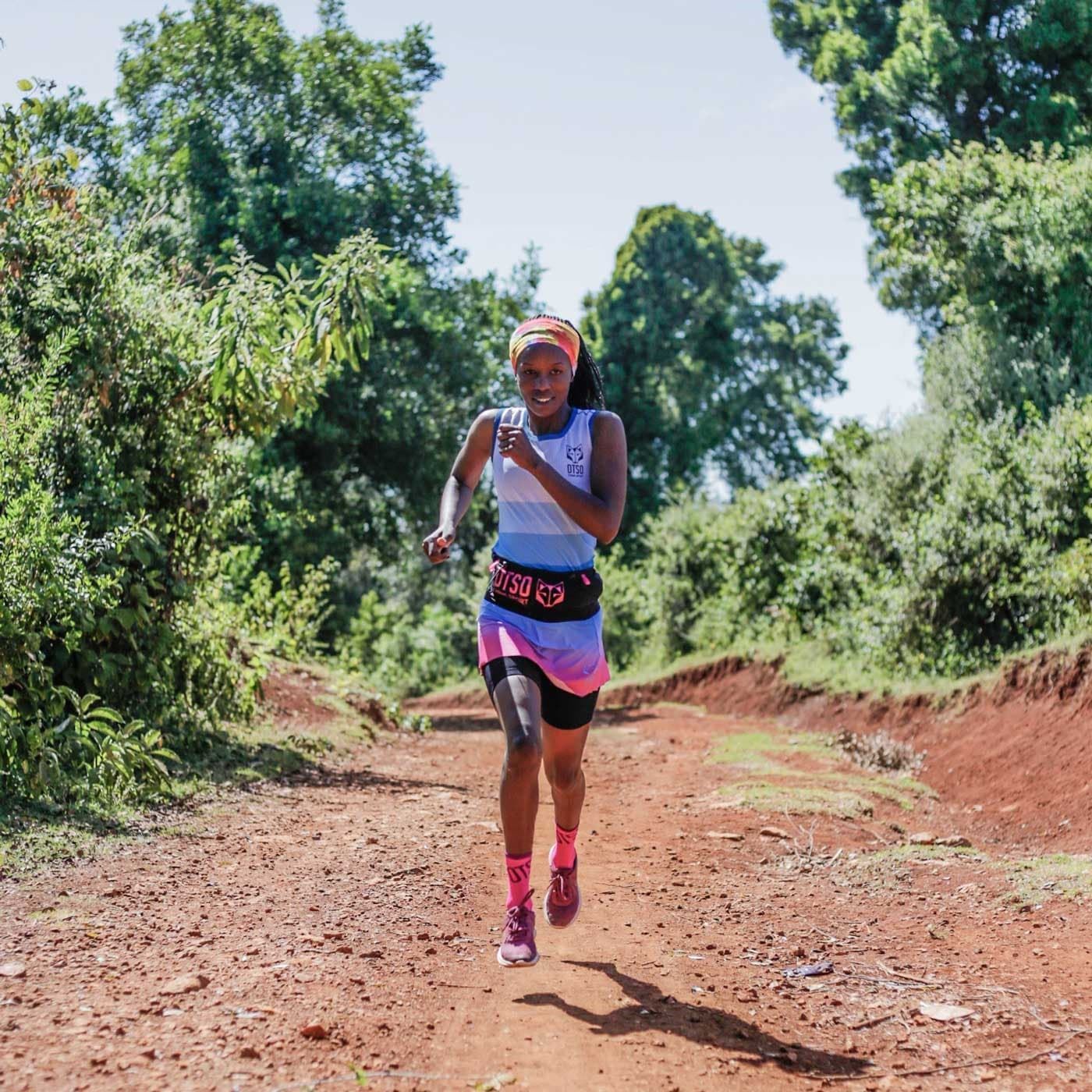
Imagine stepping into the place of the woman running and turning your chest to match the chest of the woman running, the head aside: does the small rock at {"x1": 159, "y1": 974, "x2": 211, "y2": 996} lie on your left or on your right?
on your right

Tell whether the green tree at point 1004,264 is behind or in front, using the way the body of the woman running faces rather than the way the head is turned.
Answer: behind

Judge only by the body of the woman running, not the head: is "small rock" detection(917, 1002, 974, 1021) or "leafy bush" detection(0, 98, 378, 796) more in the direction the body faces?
the small rock

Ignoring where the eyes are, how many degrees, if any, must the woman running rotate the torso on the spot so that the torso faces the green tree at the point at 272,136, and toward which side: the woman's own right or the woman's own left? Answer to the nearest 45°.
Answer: approximately 180°

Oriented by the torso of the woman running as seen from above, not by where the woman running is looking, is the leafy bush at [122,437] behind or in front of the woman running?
behind

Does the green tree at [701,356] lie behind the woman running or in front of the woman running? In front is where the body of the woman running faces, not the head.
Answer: behind

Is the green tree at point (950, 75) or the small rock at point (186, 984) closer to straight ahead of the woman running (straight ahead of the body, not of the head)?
the small rock

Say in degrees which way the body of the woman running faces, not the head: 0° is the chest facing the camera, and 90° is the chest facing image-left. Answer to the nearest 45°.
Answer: approximately 0°

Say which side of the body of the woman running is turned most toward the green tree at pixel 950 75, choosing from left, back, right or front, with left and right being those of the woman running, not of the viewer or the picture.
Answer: back
